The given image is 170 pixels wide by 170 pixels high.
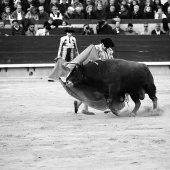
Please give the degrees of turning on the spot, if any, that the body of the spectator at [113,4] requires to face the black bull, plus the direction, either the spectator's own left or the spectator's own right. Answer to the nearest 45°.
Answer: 0° — they already face it

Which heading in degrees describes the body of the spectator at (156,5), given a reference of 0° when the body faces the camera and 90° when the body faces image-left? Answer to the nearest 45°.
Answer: approximately 0°

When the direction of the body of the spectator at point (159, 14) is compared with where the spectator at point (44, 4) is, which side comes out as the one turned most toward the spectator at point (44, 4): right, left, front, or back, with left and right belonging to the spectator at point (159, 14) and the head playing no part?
right

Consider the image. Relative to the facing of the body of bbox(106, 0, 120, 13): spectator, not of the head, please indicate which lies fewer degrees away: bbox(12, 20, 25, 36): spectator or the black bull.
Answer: the black bull

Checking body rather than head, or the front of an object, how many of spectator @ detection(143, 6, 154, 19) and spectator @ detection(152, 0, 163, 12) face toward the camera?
2

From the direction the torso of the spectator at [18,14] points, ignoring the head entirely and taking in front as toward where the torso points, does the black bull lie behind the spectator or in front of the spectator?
in front

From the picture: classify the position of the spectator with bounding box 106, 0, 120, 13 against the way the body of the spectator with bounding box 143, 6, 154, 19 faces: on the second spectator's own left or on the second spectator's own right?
on the second spectator's own right

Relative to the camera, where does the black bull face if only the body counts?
to the viewer's left

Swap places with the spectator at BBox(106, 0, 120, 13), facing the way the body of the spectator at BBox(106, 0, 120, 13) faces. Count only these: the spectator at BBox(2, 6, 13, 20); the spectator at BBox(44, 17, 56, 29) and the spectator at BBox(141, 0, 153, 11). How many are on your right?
2
